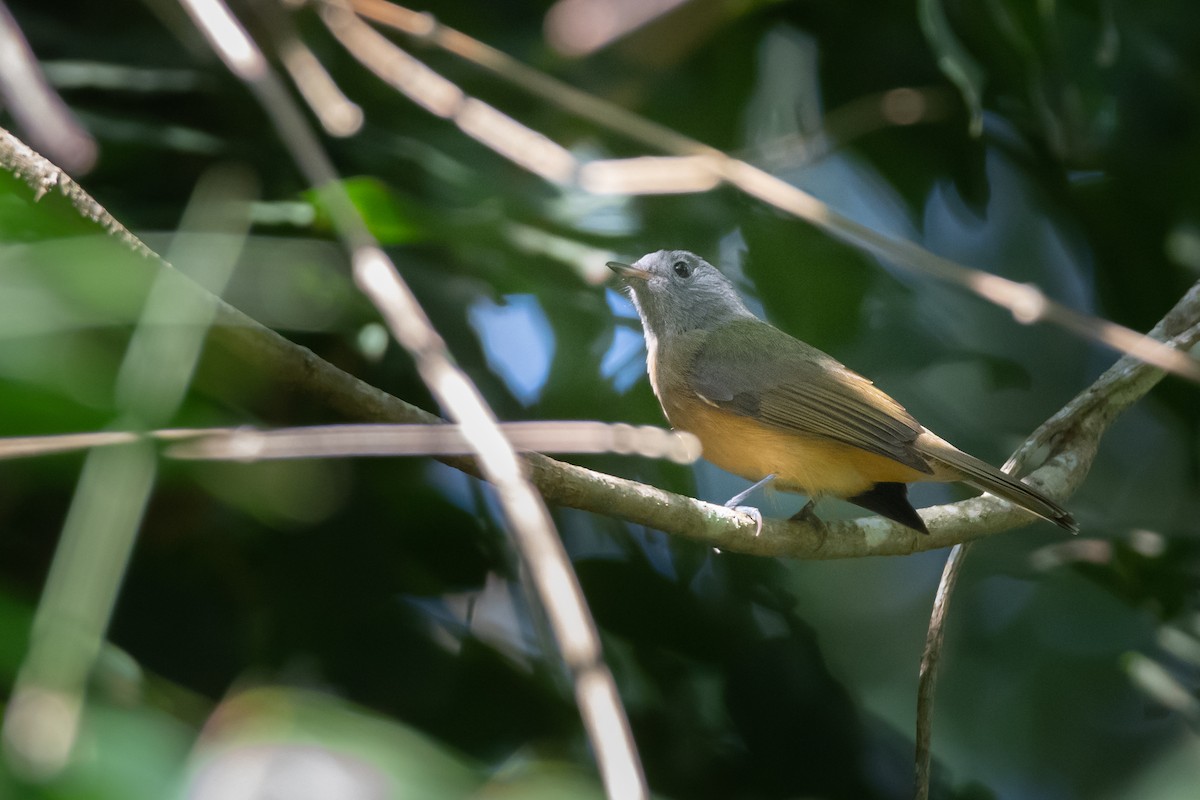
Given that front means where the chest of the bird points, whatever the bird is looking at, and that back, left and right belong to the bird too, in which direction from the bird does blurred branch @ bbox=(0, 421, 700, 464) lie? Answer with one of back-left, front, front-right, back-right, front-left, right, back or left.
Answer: left

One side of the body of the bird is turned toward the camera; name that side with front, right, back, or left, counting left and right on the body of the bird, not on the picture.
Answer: left

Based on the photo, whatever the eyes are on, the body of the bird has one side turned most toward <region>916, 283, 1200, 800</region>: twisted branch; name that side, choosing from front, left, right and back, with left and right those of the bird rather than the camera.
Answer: back

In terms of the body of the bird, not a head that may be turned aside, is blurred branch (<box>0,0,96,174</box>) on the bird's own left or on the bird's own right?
on the bird's own left

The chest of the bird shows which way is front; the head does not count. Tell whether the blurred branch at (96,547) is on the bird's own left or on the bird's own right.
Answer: on the bird's own left

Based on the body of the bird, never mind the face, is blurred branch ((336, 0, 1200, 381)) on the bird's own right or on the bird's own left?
on the bird's own left

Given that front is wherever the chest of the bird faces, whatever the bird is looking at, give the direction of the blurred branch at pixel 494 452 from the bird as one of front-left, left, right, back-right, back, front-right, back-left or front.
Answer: left
